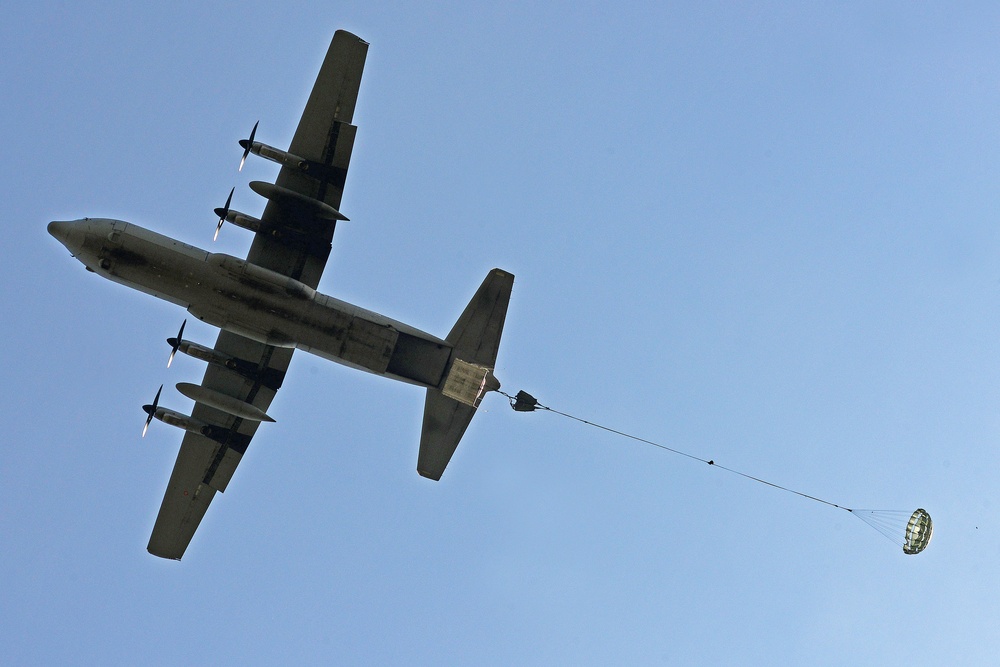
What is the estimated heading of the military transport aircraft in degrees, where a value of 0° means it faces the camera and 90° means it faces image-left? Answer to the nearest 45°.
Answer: approximately 90°
